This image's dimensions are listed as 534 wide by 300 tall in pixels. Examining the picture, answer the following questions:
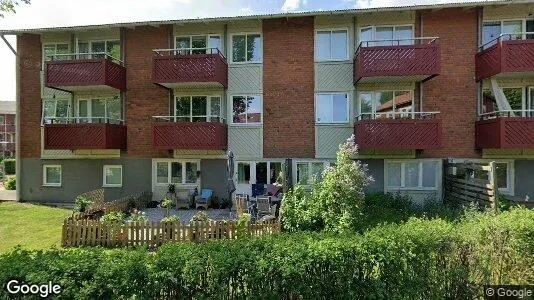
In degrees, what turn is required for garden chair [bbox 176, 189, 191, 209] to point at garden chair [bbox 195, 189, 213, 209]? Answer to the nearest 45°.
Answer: approximately 45° to its left

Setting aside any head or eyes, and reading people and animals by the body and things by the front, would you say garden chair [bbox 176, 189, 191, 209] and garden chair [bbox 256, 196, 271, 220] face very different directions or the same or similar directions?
very different directions

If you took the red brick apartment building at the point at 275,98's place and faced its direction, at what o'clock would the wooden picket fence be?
The wooden picket fence is roughly at 1 o'clock from the red brick apartment building.
